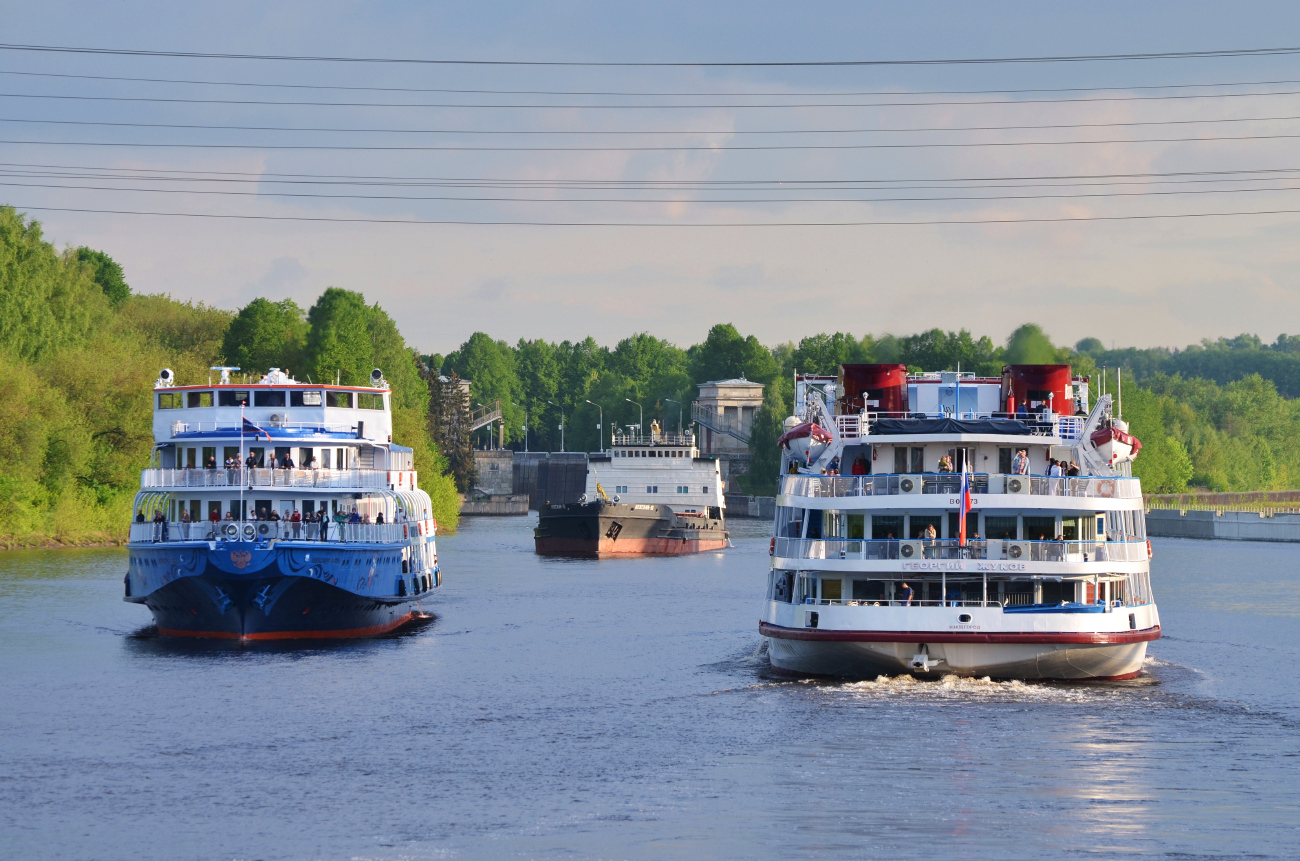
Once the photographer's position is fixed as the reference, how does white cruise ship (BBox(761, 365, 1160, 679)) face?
facing away from the viewer
